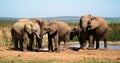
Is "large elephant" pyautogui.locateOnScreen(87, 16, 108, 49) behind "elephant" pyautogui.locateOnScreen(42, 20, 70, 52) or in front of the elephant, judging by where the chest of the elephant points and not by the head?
behind

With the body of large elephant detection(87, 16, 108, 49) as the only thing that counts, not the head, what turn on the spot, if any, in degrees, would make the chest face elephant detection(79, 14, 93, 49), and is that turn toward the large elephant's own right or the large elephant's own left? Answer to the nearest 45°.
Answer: approximately 45° to the large elephant's own right

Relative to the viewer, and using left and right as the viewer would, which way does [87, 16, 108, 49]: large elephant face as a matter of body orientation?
facing the viewer and to the left of the viewer

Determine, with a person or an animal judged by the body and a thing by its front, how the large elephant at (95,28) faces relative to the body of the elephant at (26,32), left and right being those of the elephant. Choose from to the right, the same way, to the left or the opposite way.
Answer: to the right

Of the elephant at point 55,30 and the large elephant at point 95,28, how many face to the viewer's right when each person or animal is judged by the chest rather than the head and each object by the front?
0

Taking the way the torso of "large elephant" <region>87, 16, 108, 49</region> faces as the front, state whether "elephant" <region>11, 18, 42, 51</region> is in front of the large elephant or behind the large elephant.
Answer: in front

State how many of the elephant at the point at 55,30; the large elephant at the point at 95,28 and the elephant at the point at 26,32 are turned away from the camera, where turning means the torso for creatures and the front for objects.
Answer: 0

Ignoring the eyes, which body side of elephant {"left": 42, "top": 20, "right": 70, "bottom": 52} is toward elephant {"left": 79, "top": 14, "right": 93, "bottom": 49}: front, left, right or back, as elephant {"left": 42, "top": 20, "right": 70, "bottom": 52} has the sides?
back

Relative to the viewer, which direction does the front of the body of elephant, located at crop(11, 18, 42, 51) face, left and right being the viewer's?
facing the viewer and to the right of the viewer

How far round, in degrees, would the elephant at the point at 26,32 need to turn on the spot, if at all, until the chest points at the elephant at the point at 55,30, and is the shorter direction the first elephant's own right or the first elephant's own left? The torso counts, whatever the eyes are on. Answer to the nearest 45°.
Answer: approximately 45° to the first elephant's own left
